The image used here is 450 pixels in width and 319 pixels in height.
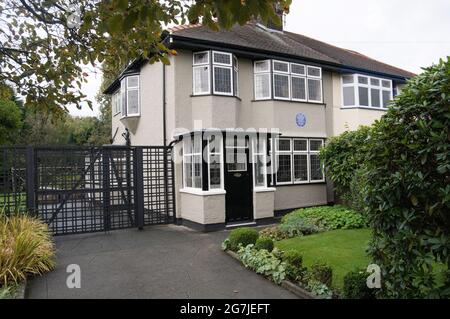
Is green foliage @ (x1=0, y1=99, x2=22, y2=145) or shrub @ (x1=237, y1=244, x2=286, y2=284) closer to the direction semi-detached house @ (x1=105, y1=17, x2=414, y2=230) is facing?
the shrub

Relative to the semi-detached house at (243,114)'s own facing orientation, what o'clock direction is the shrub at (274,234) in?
The shrub is roughly at 1 o'clock from the semi-detached house.

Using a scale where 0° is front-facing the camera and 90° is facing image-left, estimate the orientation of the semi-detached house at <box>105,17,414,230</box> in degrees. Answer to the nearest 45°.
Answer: approximately 315°

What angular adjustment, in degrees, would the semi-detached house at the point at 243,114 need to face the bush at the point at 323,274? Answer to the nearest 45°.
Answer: approximately 45° to its right

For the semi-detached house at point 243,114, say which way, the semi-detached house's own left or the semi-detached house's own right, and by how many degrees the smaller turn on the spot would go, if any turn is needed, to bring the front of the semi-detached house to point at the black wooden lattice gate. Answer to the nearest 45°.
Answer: approximately 90° to the semi-detached house's own right

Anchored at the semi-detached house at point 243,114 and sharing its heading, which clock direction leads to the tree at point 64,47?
The tree is roughly at 2 o'clock from the semi-detached house.
